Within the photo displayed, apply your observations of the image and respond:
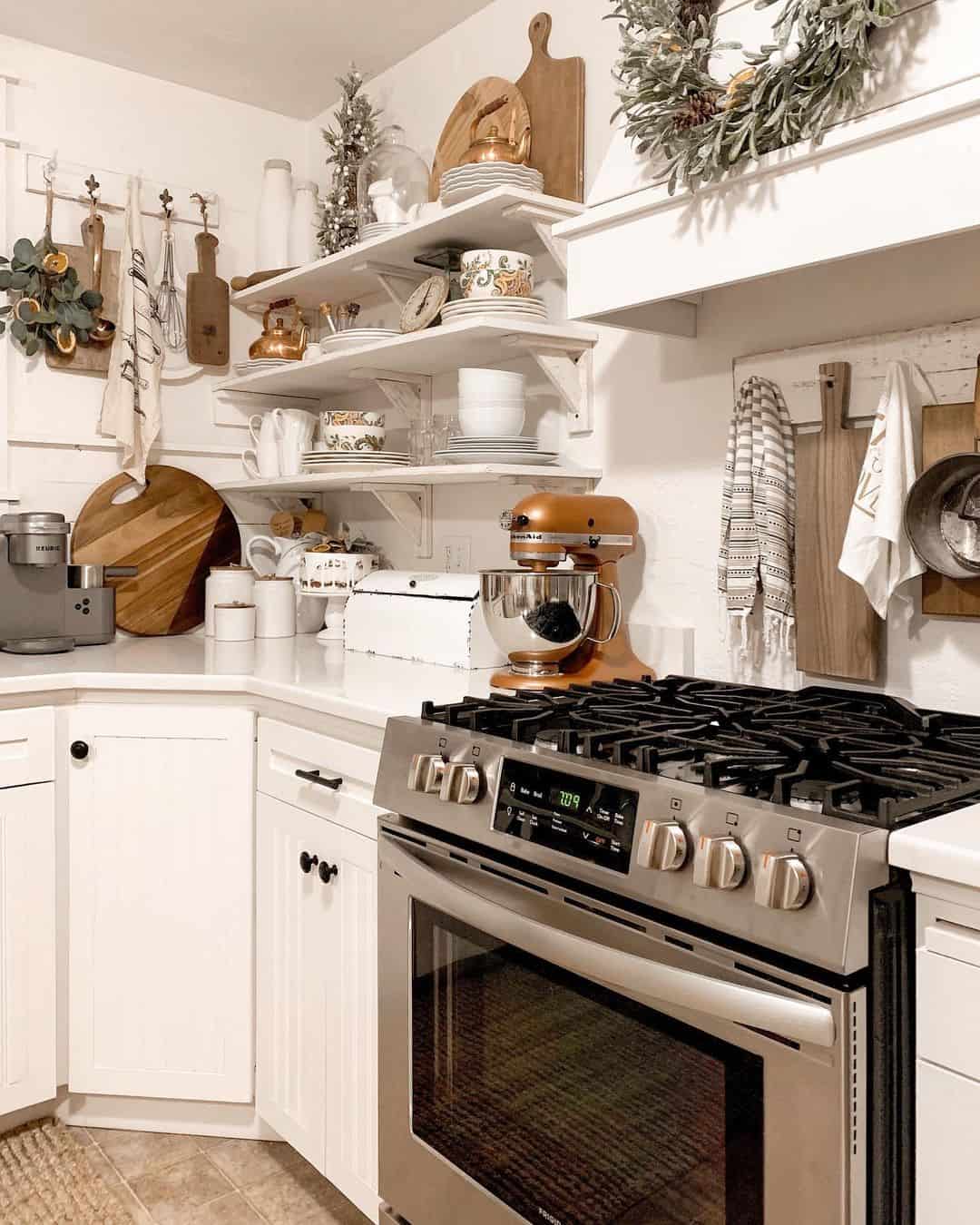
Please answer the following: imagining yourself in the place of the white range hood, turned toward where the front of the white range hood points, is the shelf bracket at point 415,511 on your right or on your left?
on your right

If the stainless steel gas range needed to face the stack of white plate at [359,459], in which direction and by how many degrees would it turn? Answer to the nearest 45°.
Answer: approximately 90° to its right

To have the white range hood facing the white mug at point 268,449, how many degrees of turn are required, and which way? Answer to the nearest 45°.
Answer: approximately 90° to its right

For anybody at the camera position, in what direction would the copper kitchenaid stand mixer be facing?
facing the viewer and to the left of the viewer
